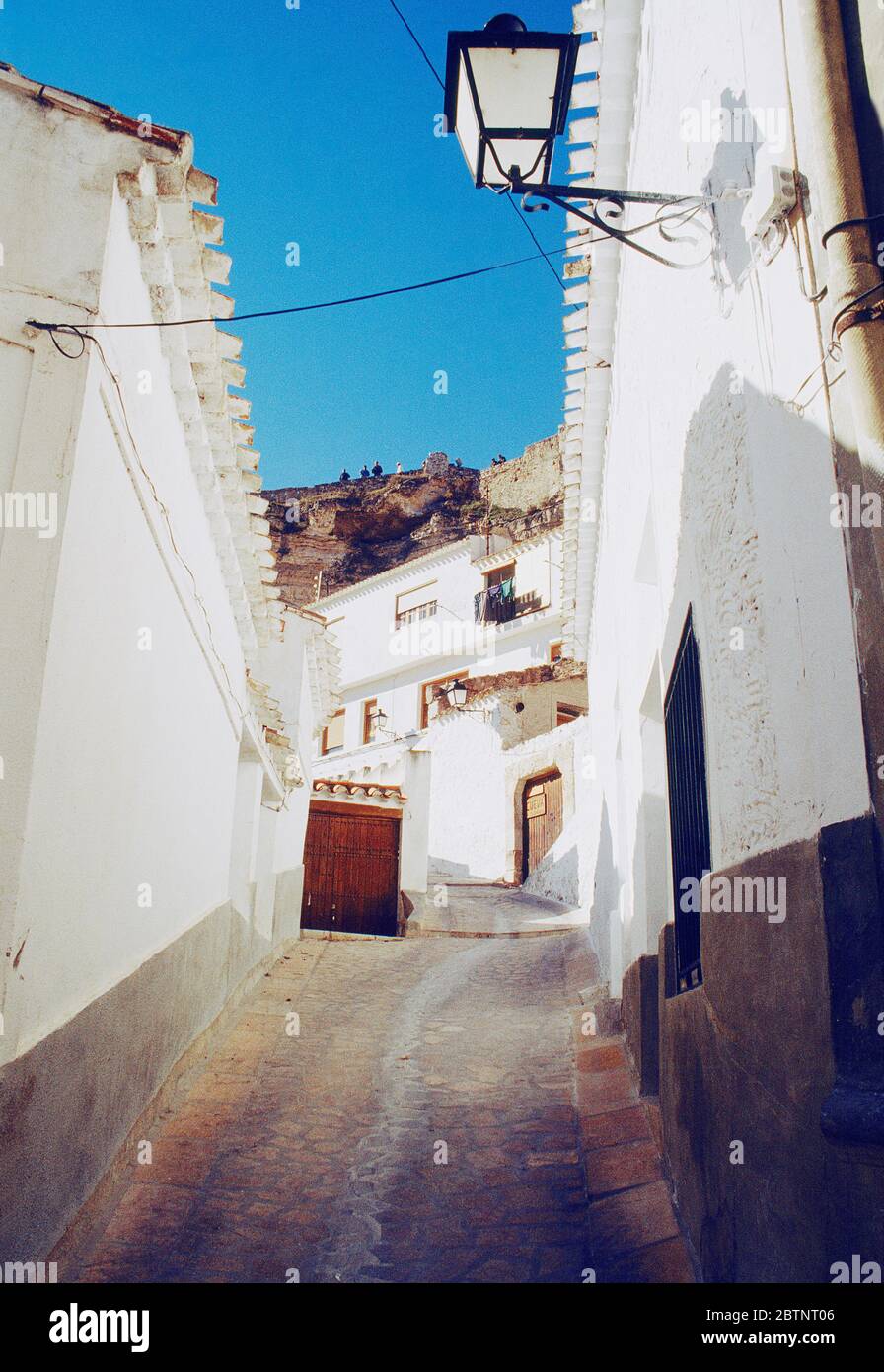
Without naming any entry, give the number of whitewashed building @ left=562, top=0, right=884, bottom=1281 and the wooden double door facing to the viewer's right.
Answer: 0

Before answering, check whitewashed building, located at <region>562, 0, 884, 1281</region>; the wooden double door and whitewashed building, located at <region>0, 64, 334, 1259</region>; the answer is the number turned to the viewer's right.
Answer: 1

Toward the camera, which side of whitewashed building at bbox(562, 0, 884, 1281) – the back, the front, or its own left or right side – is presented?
left

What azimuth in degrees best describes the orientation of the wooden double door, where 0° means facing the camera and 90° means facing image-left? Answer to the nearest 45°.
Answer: approximately 0°

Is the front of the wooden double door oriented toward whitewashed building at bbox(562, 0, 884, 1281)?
yes

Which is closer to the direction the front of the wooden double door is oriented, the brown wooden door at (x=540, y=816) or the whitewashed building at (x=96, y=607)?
the whitewashed building

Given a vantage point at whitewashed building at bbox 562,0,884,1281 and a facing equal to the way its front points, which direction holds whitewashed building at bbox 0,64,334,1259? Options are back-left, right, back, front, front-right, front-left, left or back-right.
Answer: front

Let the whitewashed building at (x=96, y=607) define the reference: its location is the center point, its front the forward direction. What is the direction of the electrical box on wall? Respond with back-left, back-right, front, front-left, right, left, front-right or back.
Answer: front-right

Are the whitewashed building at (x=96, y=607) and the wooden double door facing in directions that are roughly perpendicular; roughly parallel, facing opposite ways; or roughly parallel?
roughly perpendicular

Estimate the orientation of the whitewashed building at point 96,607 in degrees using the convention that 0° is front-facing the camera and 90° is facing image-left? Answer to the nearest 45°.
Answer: approximately 270°

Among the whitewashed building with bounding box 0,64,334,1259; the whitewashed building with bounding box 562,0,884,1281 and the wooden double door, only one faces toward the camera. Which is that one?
the wooden double door

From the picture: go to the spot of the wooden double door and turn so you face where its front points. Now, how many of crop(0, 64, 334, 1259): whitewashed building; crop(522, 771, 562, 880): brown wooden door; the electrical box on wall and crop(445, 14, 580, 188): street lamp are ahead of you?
3

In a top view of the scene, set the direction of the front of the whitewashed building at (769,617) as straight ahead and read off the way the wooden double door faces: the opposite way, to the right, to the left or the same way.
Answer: to the left

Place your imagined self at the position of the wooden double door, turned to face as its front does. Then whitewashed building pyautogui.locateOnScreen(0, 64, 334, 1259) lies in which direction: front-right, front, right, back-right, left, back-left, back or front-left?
front

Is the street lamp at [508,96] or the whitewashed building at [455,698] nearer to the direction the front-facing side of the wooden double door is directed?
the street lamp

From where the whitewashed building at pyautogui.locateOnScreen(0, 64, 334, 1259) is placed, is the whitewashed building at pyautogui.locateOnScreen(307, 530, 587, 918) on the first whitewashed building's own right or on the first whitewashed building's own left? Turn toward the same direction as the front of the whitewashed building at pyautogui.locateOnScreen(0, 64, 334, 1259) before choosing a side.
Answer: on the first whitewashed building's own left
